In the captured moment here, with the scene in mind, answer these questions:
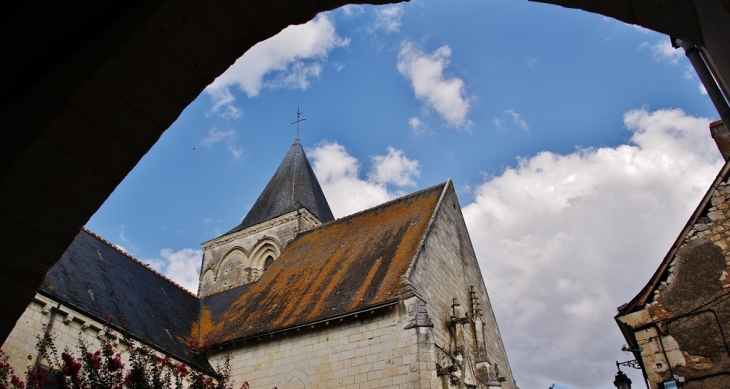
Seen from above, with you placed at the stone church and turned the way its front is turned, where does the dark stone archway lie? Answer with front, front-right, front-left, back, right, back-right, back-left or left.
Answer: front-right

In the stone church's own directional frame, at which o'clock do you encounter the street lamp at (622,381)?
The street lamp is roughly at 12 o'clock from the stone church.

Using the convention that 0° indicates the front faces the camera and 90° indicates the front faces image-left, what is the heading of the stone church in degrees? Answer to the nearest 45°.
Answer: approximately 315°

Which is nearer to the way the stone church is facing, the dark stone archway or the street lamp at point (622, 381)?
the street lamp
